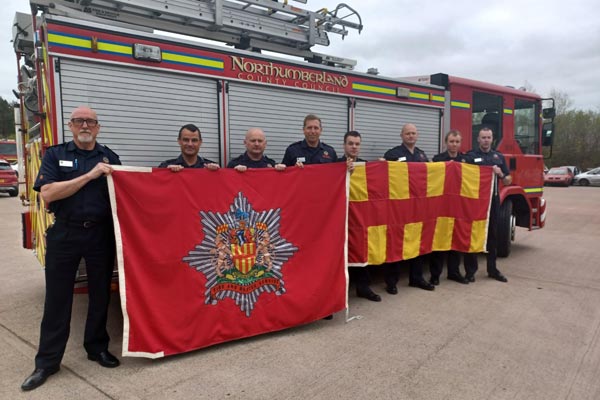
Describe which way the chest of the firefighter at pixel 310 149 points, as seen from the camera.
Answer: toward the camera

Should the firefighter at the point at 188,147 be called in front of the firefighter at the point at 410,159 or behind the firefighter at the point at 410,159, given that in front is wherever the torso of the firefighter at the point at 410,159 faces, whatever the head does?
in front

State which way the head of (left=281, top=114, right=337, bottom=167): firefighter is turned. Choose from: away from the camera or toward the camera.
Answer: toward the camera

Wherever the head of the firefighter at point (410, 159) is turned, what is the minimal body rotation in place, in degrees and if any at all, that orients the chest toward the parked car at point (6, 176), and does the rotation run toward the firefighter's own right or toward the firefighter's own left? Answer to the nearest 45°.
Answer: approximately 135° to the firefighter's own right

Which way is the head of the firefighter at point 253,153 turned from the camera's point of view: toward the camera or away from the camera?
toward the camera

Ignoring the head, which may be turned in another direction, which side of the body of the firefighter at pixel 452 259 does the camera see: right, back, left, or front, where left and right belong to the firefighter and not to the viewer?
front

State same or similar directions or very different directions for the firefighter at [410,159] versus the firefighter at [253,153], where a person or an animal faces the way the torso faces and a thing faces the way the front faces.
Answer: same or similar directions

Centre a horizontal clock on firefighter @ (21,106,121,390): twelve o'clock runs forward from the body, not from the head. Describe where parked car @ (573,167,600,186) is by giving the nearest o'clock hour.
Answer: The parked car is roughly at 8 o'clock from the firefighter.

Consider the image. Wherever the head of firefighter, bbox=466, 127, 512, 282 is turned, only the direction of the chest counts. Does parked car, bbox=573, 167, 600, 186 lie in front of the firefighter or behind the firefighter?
behind

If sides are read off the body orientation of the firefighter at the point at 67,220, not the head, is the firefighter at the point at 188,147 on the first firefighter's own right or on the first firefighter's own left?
on the first firefighter's own left

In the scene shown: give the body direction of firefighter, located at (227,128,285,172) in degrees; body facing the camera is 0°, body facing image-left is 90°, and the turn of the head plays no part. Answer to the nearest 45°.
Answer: approximately 0°

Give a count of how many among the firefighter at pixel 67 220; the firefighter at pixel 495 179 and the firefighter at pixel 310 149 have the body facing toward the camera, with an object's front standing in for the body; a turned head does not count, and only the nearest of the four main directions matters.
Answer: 3

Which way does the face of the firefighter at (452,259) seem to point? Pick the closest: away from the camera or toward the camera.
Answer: toward the camera

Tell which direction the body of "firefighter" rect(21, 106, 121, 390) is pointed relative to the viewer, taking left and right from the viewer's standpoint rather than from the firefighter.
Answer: facing the viewer
